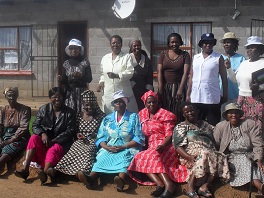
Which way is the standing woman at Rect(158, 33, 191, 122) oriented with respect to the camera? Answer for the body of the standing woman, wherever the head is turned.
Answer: toward the camera

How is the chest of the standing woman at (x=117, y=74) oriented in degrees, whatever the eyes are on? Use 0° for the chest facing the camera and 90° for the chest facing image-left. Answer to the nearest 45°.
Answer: approximately 0°

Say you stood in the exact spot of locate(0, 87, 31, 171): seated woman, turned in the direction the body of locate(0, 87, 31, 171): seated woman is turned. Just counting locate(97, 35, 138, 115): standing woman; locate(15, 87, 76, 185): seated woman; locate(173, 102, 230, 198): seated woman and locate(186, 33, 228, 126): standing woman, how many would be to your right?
0

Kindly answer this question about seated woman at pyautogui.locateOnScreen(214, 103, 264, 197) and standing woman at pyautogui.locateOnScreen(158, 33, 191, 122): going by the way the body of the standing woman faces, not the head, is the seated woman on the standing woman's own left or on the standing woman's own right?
on the standing woman's own left

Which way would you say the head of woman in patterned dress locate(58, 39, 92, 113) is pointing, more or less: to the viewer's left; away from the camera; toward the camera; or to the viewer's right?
toward the camera

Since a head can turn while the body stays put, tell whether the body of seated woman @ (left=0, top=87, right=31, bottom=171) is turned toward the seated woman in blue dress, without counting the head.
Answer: no

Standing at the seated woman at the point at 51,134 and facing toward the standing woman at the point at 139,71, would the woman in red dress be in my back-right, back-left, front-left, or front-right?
front-right

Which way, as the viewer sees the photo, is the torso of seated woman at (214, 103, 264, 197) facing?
toward the camera

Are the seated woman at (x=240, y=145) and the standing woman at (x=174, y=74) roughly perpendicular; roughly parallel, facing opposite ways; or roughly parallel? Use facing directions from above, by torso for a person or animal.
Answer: roughly parallel

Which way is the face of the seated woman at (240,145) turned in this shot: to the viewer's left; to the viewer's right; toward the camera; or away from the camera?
toward the camera

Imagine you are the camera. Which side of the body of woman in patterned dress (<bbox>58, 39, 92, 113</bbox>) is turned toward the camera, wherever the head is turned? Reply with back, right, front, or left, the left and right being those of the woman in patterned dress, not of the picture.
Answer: front

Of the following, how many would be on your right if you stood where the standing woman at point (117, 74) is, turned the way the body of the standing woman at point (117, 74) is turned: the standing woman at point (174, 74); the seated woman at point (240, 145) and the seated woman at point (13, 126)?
1

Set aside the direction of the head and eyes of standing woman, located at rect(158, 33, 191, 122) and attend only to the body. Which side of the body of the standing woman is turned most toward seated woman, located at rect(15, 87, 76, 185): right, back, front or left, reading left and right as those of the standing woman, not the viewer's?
right
